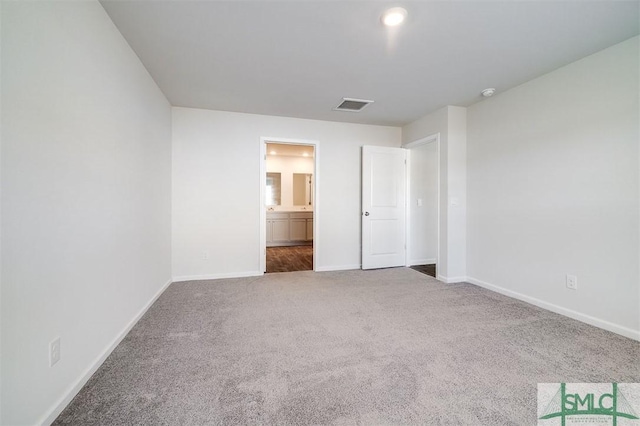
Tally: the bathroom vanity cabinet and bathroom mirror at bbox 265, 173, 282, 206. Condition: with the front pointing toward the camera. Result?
2

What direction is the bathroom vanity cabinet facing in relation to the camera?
toward the camera

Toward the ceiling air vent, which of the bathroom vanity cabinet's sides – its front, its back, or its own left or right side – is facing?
front

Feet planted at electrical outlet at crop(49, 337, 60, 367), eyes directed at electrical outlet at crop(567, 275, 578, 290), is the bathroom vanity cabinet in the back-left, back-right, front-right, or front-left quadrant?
front-left

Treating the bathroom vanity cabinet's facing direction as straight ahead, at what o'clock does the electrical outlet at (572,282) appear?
The electrical outlet is roughly at 11 o'clock from the bathroom vanity cabinet.

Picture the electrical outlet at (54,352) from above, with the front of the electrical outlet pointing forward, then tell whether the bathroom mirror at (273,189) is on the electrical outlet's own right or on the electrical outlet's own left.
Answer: on the electrical outlet's own left

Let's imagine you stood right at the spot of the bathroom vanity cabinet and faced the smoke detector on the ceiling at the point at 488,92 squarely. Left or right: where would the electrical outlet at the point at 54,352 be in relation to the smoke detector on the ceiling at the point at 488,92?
right

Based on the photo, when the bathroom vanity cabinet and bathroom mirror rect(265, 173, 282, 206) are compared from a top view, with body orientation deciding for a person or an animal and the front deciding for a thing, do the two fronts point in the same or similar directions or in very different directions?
same or similar directions

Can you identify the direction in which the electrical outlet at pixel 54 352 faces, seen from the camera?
facing the viewer and to the right of the viewer

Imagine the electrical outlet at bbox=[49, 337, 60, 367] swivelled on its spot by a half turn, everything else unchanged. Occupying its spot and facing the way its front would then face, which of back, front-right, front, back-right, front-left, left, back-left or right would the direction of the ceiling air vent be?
back-right

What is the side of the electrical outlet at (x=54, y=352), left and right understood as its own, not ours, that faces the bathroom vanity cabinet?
left

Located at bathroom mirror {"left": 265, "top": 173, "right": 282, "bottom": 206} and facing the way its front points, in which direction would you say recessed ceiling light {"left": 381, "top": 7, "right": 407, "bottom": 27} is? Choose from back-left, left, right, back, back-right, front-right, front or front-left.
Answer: front

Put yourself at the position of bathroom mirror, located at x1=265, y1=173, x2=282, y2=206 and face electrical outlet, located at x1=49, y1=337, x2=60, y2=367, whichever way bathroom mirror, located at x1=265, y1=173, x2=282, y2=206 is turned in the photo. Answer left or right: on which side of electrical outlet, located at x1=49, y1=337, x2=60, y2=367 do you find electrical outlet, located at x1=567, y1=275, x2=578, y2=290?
left

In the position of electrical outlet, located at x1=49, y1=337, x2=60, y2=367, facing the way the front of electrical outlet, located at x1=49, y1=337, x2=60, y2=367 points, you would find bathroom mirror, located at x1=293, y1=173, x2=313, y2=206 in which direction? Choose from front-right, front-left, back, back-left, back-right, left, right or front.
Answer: left

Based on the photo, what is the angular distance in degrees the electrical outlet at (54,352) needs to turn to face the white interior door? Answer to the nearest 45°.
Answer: approximately 45° to its left

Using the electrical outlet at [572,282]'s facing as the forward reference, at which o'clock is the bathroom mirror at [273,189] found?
The bathroom mirror is roughly at 2 o'clock from the electrical outlet.

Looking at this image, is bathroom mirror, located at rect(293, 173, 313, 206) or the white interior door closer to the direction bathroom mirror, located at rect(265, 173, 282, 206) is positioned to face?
the white interior door

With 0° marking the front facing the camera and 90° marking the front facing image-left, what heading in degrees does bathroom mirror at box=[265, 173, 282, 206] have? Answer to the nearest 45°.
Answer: approximately 0°

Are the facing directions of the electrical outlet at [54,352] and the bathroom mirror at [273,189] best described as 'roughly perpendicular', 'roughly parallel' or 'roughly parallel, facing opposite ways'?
roughly perpendicular
